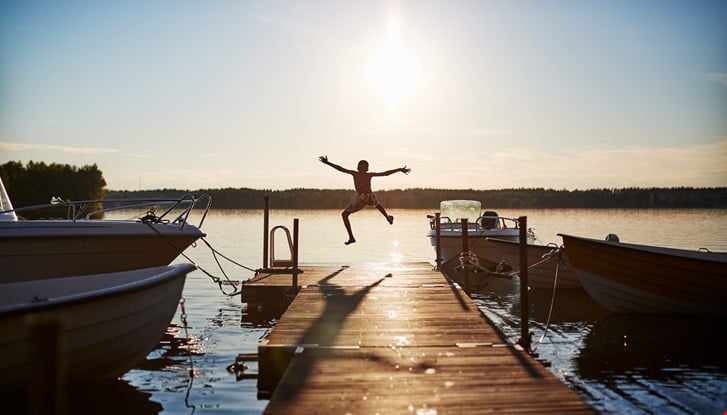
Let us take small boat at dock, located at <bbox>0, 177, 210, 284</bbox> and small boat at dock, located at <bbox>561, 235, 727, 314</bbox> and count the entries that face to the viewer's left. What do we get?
1

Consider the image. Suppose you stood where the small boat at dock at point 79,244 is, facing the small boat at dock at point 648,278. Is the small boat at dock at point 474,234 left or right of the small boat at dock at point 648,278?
left

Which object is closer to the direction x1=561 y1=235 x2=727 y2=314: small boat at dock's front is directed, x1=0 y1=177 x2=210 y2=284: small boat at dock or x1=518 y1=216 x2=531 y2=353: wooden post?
the small boat at dock

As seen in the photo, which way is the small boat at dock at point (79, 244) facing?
to the viewer's right

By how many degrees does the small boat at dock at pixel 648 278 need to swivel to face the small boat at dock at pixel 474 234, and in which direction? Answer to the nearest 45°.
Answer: approximately 45° to its right

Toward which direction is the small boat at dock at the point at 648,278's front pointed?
to the viewer's left

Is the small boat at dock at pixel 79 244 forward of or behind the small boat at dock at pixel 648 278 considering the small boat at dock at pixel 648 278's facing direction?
forward

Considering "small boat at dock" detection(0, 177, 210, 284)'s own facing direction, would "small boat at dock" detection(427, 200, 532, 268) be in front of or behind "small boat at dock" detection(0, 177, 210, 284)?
in front

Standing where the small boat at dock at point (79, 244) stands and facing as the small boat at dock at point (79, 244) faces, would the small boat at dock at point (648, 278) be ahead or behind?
ahead

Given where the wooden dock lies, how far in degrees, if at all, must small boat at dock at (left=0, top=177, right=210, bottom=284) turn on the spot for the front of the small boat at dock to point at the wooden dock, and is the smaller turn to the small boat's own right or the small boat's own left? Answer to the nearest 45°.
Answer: approximately 45° to the small boat's own right
